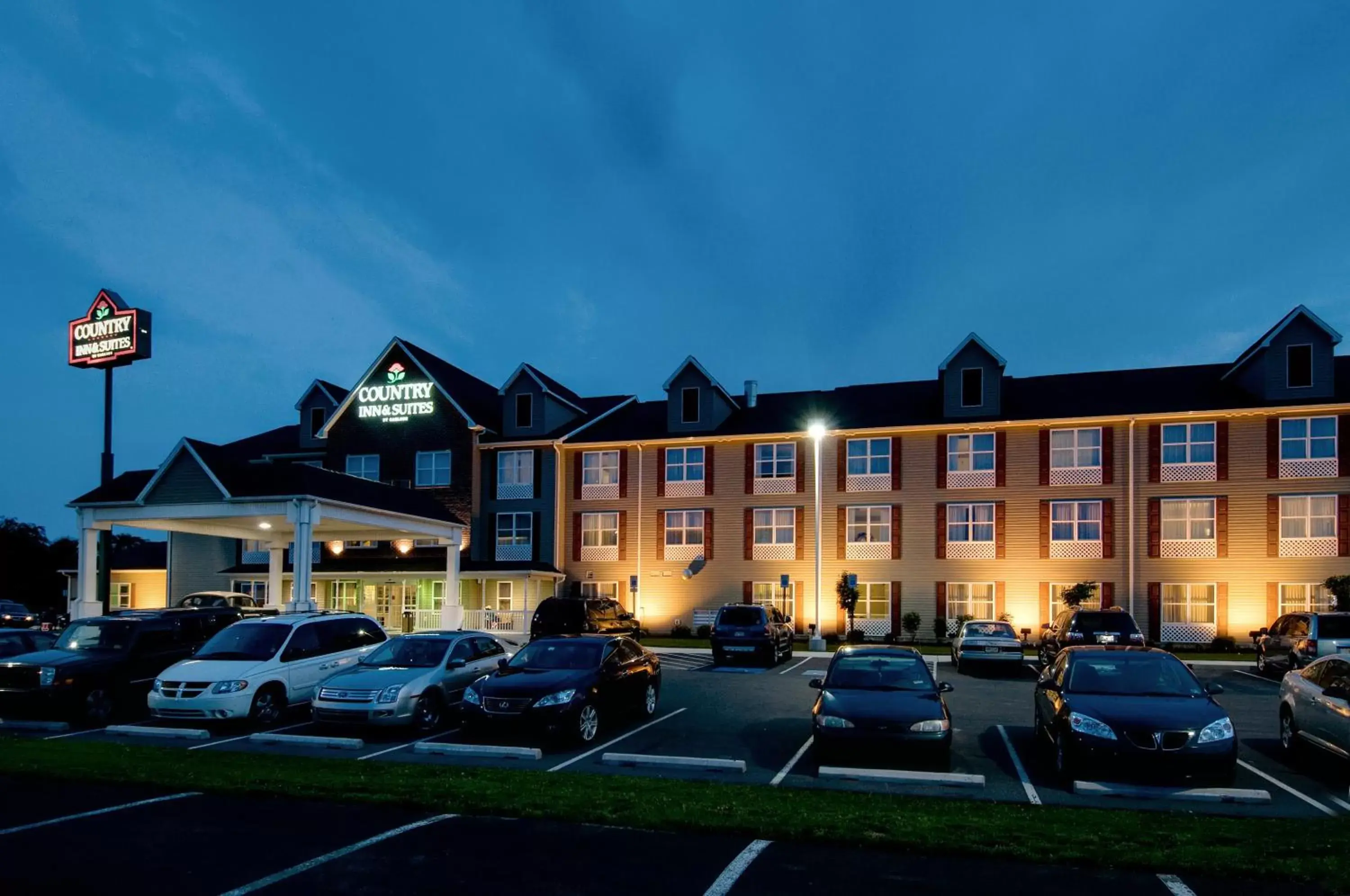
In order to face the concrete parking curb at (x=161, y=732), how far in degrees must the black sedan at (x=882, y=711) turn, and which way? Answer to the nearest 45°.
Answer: approximately 90° to its right

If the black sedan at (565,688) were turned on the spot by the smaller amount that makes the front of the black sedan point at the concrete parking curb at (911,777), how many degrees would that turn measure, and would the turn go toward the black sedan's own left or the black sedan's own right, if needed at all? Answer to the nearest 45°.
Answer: approximately 90° to the black sedan's own left

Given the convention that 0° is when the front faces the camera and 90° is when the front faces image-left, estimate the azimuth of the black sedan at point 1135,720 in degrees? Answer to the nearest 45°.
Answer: approximately 0°
